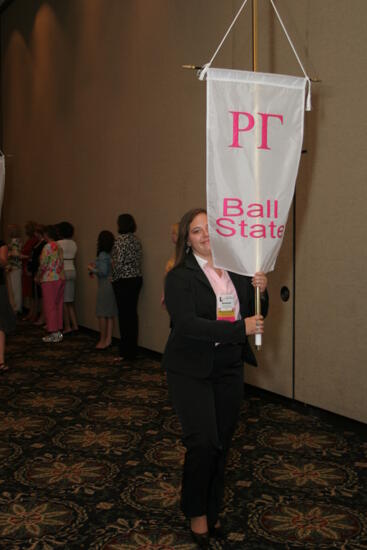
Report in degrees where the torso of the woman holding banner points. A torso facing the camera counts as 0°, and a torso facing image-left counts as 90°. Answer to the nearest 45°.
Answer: approximately 315°

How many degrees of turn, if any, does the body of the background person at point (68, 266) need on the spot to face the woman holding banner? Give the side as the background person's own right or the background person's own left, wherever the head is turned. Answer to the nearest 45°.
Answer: approximately 180°

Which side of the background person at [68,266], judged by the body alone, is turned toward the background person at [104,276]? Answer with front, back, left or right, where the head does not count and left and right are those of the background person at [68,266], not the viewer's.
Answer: back

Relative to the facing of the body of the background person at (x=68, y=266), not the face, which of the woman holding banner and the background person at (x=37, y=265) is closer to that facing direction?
the background person

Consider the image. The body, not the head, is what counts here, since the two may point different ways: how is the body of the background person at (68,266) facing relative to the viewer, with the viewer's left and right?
facing away from the viewer

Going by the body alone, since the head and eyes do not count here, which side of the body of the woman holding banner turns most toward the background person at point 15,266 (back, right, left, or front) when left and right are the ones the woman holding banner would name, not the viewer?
back

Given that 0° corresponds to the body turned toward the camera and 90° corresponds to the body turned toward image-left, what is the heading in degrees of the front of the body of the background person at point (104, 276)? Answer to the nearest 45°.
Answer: approximately 90°

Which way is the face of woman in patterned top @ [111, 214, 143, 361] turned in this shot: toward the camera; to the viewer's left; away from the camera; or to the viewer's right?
away from the camera
